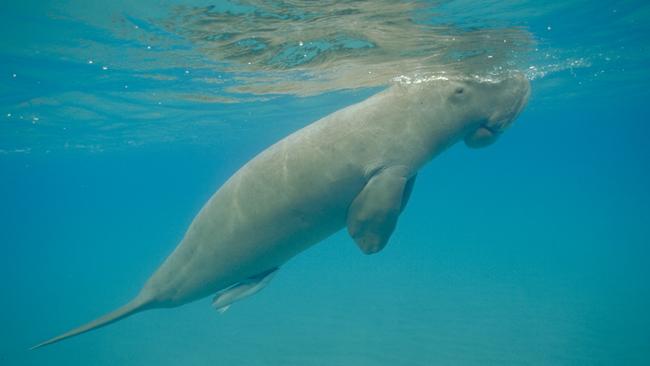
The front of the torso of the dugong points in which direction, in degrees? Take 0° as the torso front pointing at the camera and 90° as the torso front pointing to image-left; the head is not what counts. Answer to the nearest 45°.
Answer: approximately 270°
